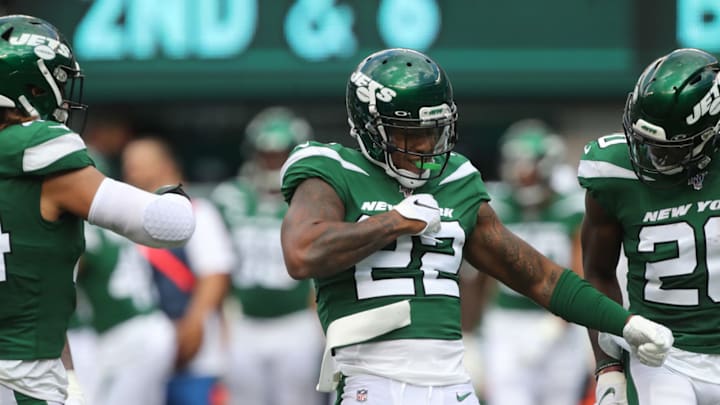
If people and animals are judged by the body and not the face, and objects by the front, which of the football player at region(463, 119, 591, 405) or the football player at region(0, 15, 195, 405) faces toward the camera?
the football player at region(463, 119, 591, 405)

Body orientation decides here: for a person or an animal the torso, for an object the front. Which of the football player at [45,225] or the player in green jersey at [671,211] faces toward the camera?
the player in green jersey

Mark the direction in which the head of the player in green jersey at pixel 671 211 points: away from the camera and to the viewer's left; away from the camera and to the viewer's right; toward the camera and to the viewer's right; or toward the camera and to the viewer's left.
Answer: toward the camera and to the viewer's left

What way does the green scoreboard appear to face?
toward the camera

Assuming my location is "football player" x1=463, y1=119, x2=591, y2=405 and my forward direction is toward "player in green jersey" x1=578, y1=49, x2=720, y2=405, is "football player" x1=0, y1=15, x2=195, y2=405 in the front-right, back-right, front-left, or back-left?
front-right

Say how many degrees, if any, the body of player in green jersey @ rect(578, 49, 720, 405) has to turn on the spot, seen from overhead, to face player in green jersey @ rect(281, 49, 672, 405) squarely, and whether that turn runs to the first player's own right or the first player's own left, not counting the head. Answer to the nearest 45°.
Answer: approximately 45° to the first player's own right

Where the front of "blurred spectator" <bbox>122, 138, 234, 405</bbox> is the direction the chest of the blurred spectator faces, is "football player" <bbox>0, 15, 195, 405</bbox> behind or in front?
in front

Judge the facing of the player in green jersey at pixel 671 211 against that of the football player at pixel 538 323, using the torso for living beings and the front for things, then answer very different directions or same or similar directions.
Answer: same or similar directions

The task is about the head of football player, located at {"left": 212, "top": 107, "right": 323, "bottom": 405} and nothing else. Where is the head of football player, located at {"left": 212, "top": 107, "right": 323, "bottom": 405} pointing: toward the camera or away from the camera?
toward the camera

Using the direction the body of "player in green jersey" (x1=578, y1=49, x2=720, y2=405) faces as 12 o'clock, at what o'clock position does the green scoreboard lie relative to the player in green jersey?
The green scoreboard is roughly at 5 o'clock from the player in green jersey.

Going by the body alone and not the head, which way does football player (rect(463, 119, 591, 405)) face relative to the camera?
toward the camera

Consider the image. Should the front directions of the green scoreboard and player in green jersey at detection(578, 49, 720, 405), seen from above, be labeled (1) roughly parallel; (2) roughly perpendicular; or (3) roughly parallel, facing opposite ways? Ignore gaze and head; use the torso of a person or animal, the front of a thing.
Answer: roughly parallel
